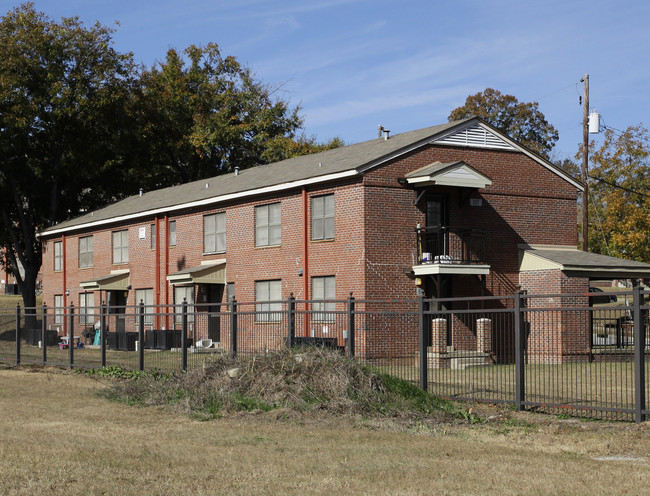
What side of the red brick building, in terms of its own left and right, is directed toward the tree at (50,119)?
right

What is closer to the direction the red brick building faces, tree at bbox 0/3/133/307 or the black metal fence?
the black metal fence

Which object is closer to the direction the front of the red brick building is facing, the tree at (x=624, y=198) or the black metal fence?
the black metal fence

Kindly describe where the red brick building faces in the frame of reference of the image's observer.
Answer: facing the viewer and to the left of the viewer

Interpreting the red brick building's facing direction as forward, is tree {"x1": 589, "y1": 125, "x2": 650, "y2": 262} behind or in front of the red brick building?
behind
